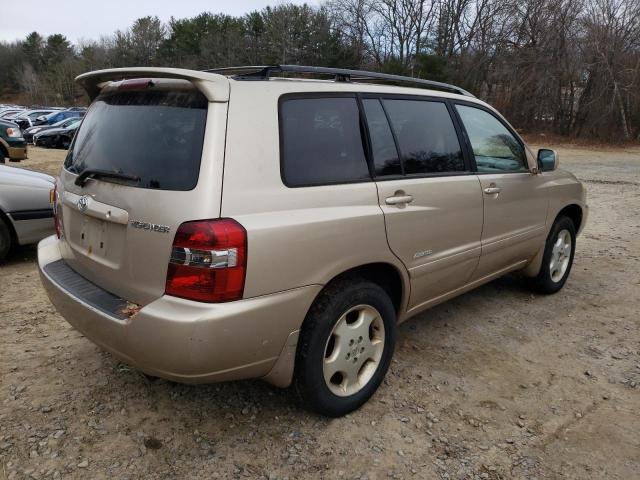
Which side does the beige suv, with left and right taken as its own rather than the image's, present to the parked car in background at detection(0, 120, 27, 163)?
left

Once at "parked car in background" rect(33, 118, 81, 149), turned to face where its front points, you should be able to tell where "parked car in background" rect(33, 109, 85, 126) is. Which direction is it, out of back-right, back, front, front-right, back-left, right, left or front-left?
back-right

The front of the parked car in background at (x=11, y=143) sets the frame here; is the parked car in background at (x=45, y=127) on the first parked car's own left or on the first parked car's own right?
on the first parked car's own left

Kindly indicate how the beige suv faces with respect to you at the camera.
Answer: facing away from the viewer and to the right of the viewer

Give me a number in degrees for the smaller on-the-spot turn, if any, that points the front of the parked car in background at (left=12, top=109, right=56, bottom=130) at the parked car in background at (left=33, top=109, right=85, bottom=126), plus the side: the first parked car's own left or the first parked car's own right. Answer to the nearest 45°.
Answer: approximately 90° to the first parked car's own left

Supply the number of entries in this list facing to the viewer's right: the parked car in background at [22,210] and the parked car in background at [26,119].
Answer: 1

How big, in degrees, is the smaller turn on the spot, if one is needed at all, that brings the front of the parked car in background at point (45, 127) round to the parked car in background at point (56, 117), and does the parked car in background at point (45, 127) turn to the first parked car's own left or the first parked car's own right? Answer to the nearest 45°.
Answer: approximately 135° to the first parked car's own right

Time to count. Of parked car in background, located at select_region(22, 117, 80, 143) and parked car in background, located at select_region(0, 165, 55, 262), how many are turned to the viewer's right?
1

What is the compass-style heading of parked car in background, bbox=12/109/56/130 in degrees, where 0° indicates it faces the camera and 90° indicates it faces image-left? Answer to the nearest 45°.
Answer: approximately 45°

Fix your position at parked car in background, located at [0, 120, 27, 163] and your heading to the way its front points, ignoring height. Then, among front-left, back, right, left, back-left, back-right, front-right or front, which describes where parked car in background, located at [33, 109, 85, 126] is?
back-left

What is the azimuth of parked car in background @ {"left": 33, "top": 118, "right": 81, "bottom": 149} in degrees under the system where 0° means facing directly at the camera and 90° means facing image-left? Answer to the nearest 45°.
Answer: approximately 45°

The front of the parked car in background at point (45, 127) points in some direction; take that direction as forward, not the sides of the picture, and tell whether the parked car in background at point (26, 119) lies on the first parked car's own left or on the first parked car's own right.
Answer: on the first parked car's own right

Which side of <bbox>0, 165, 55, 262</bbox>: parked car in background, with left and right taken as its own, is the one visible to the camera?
right
